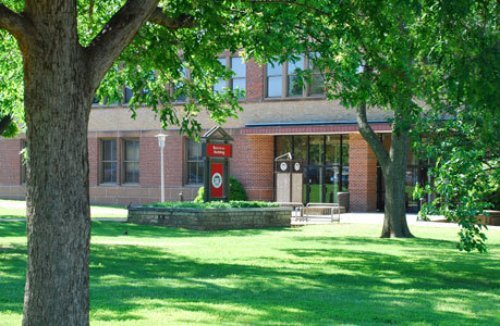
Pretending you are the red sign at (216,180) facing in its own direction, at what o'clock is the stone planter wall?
The stone planter wall is roughly at 12 o'clock from the red sign.

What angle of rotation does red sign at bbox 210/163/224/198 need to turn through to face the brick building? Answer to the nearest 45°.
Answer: approximately 180°

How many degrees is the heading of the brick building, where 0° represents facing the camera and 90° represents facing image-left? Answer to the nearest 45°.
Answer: approximately 0°

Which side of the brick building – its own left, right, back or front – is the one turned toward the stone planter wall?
front

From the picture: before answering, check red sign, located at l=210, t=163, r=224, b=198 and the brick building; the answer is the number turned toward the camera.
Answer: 2
